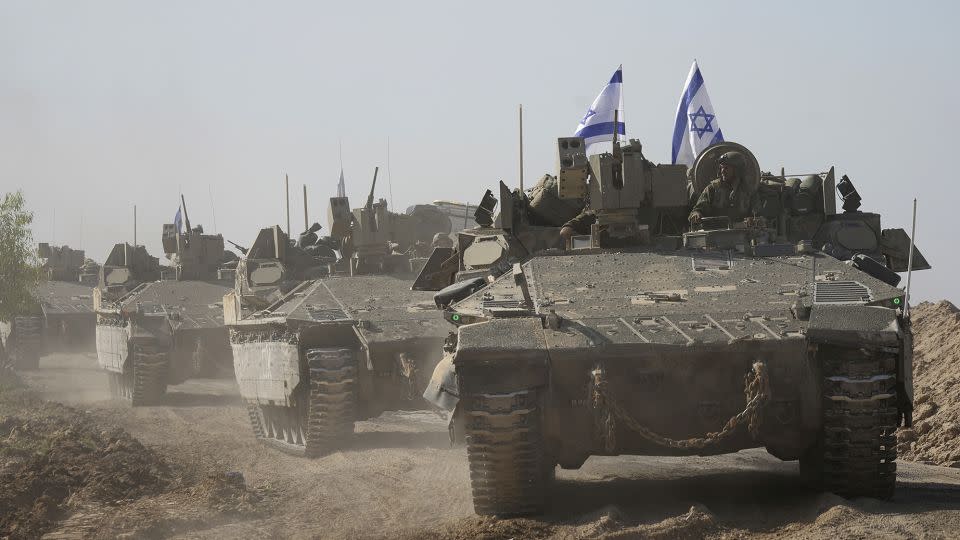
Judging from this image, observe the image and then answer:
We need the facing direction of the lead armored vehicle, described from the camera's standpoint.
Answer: facing the viewer

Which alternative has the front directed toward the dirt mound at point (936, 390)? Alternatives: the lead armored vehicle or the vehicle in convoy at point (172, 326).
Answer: the vehicle in convoy

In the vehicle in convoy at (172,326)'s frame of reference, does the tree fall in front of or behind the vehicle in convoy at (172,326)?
behind

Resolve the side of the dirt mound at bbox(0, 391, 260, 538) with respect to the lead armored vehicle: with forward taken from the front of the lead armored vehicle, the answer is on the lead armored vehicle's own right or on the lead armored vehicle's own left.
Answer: on the lead armored vehicle's own right

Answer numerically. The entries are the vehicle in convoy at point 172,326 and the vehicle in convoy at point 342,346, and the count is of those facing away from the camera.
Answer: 0

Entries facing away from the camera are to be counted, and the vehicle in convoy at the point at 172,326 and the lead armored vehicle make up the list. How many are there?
0

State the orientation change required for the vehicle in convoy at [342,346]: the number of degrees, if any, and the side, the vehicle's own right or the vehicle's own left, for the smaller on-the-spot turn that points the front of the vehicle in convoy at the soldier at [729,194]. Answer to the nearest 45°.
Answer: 0° — it already faces them

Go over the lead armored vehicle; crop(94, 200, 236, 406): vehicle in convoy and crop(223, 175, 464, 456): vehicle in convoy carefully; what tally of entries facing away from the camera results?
0
